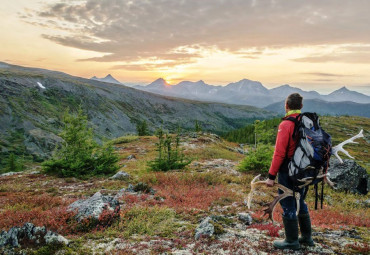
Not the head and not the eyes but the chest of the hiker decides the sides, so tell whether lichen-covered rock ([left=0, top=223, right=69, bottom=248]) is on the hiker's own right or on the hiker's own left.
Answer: on the hiker's own left

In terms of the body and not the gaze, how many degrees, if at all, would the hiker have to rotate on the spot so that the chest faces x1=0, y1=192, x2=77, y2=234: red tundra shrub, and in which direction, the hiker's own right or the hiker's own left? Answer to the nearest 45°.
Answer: approximately 45° to the hiker's own left

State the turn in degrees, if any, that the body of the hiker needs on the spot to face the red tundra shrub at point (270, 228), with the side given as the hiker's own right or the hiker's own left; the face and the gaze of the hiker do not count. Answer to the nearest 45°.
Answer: approximately 45° to the hiker's own right

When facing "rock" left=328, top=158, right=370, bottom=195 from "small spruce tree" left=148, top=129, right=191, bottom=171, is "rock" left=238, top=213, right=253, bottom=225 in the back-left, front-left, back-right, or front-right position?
front-right

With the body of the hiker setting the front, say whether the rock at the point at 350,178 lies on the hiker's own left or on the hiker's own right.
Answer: on the hiker's own right

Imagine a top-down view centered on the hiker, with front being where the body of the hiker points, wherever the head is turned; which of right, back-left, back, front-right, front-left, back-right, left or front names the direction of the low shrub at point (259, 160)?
front-right

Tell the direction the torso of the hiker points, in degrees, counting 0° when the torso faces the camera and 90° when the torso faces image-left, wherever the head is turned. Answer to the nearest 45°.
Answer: approximately 135°
